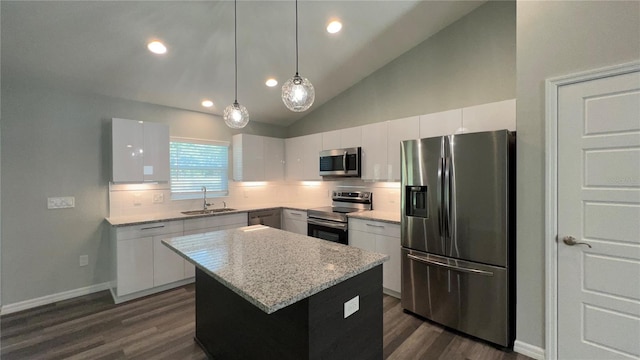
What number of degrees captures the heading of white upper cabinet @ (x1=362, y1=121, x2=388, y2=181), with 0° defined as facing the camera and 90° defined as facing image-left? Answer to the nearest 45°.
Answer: approximately 45°

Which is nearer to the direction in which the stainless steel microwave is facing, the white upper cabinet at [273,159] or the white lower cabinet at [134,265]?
the white lower cabinet

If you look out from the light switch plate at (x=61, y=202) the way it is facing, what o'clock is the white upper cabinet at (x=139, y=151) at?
The white upper cabinet is roughly at 10 o'clock from the light switch plate.

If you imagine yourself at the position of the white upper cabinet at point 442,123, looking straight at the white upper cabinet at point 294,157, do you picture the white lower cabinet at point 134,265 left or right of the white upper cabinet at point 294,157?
left

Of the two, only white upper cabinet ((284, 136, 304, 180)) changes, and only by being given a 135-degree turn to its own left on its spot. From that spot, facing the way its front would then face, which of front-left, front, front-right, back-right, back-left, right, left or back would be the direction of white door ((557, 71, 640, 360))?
front-right

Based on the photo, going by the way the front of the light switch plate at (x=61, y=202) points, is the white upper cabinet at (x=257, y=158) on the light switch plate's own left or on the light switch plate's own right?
on the light switch plate's own left
